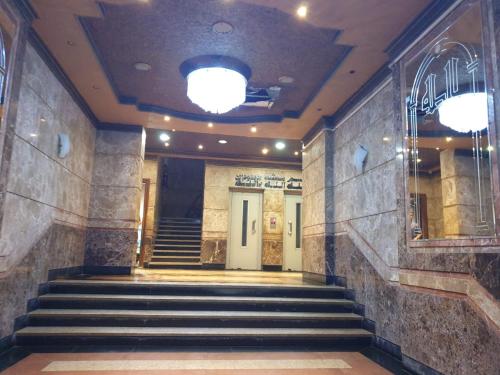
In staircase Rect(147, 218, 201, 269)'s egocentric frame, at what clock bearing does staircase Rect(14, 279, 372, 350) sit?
staircase Rect(14, 279, 372, 350) is roughly at 12 o'clock from staircase Rect(147, 218, 201, 269).

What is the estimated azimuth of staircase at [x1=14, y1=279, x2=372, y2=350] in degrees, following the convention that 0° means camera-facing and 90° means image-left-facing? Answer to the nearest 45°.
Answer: approximately 0°

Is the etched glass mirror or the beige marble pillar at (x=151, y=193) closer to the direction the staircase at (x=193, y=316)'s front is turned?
the etched glass mirror

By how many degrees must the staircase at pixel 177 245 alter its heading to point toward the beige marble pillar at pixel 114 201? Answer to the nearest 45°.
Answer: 0° — it already faces it

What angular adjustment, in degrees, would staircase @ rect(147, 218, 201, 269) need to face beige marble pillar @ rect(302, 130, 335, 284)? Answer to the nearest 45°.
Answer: approximately 45° to its left

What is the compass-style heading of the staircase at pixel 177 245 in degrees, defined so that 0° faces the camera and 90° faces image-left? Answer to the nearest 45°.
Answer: approximately 0°

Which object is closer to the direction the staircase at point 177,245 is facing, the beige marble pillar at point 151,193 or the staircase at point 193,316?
the staircase

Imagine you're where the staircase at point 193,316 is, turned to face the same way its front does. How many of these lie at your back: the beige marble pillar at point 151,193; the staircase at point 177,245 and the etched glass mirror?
2

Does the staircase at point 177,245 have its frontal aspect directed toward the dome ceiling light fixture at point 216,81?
yes

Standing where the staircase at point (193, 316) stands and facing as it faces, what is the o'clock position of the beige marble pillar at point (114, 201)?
The beige marble pillar is roughly at 5 o'clock from the staircase.

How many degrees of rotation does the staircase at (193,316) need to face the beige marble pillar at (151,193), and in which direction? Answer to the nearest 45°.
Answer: approximately 180°
